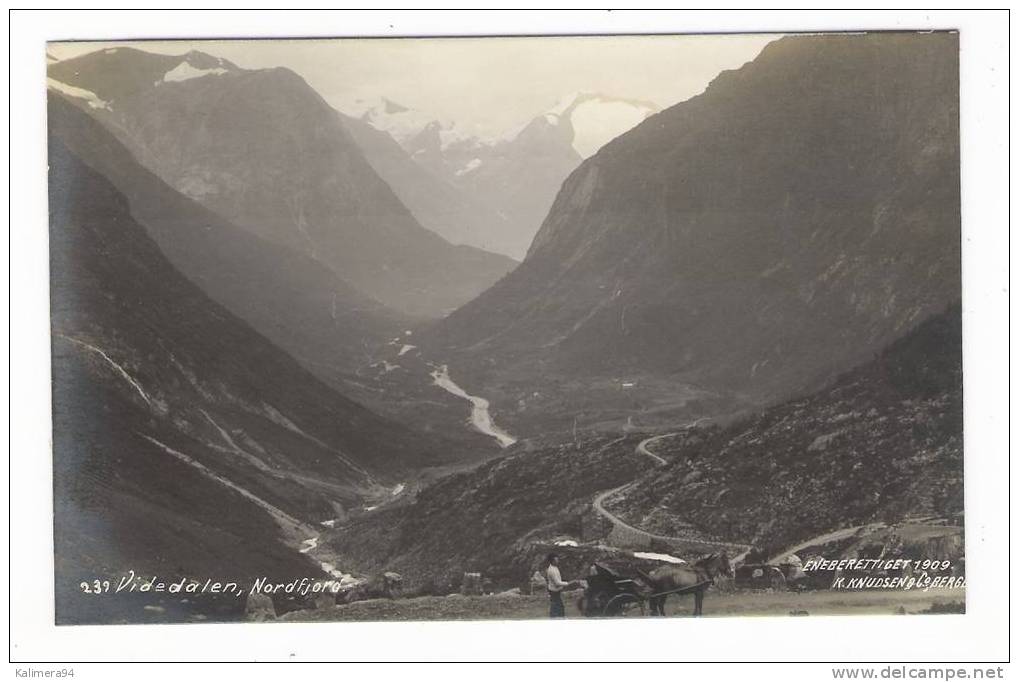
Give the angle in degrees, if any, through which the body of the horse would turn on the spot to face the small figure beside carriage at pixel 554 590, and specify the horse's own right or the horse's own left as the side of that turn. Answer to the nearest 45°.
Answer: approximately 180°

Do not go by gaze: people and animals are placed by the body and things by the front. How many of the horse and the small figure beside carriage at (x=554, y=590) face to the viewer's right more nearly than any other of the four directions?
2

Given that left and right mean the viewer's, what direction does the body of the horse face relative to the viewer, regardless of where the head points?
facing to the right of the viewer

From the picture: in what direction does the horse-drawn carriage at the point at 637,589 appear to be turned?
to the viewer's right

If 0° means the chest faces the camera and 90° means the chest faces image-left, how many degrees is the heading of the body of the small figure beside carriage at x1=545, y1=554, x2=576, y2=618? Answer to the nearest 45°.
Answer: approximately 270°
